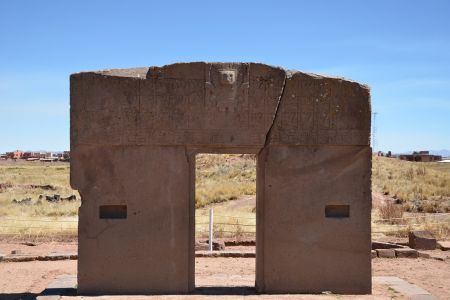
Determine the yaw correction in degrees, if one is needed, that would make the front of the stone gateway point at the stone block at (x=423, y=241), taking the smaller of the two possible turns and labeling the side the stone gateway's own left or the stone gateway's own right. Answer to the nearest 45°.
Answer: approximately 135° to the stone gateway's own left

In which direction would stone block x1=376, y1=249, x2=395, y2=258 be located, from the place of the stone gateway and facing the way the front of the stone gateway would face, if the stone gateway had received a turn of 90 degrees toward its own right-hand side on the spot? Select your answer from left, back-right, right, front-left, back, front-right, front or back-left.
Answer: back-right

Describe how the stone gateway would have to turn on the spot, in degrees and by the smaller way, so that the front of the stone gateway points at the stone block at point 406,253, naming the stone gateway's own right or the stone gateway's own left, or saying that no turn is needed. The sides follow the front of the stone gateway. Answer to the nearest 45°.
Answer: approximately 135° to the stone gateway's own left

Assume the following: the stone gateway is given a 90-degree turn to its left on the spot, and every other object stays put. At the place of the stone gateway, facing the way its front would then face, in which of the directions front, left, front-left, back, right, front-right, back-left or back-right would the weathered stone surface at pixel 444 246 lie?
front-left

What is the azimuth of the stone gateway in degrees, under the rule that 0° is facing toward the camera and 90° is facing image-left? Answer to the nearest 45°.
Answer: approximately 0°
